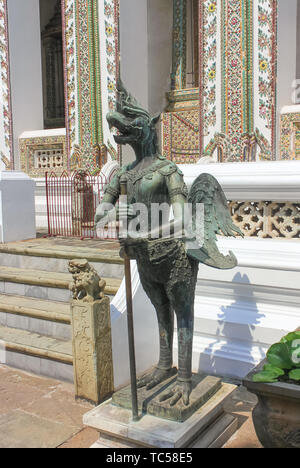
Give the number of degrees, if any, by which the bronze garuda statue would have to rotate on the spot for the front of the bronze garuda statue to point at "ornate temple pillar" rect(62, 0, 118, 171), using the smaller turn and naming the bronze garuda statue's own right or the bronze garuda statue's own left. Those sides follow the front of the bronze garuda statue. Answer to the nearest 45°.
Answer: approximately 135° to the bronze garuda statue's own right

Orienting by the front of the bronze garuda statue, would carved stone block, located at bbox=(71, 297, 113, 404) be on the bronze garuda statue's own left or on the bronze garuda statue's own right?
on the bronze garuda statue's own right

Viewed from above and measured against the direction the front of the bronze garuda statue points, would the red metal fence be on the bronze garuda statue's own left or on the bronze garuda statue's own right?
on the bronze garuda statue's own right

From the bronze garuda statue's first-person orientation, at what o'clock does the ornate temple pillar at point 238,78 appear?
The ornate temple pillar is roughly at 5 o'clock from the bronze garuda statue.

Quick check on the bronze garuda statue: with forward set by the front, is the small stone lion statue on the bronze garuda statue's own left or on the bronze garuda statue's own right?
on the bronze garuda statue's own right

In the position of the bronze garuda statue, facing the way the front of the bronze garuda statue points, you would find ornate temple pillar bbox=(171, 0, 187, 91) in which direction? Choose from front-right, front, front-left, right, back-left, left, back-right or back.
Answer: back-right

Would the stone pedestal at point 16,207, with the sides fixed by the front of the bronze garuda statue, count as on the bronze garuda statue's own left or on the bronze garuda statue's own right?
on the bronze garuda statue's own right

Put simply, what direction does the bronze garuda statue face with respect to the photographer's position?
facing the viewer and to the left of the viewer

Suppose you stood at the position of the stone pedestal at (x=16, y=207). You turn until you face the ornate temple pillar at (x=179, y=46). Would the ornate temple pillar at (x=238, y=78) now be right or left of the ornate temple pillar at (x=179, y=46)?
right
